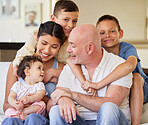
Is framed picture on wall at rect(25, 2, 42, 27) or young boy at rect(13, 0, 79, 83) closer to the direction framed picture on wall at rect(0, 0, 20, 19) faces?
the young boy

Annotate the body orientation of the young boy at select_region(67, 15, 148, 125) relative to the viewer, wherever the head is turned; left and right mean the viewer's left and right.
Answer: facing the viewer and to the left of the viewer

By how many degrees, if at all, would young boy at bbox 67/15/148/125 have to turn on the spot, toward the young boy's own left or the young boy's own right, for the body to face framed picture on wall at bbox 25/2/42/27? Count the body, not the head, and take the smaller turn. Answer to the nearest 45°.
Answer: approximately 90° to the young boy's own right

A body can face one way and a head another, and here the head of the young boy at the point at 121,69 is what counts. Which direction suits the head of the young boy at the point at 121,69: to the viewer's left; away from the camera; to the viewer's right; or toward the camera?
toward the camera

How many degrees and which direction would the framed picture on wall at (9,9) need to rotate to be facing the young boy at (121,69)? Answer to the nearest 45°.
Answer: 0° — it already faces them

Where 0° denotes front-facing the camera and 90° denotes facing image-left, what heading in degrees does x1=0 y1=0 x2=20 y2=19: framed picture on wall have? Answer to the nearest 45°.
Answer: approximately 0°

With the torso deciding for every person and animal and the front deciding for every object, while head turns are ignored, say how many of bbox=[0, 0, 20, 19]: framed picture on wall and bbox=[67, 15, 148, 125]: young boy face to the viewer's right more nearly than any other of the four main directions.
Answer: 0

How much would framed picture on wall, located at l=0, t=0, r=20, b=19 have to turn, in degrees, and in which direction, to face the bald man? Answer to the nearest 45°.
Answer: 0° — it already faces them

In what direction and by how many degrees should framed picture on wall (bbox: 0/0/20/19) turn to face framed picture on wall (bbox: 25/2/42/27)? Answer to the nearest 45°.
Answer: approximately 45° to its left
